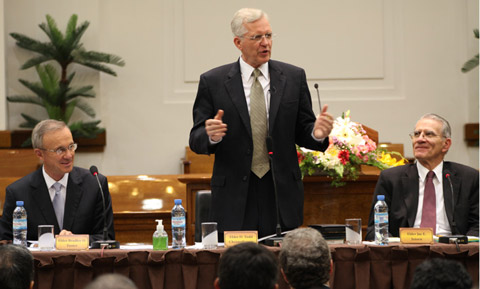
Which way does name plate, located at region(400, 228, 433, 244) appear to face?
toward the camera

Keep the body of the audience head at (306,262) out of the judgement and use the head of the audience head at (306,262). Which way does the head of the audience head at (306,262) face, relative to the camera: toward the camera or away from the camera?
away from the camera

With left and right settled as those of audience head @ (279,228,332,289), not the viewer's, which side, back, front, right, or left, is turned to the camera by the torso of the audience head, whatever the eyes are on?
back

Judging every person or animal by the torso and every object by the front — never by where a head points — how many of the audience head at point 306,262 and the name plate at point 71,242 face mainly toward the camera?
1

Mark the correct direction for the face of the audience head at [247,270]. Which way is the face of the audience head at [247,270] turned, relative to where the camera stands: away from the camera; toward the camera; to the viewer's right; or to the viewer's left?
away from the camera

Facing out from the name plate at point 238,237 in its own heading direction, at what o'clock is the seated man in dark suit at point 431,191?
The seated man in dark suit is roughly at 8 o'clock from the name plate.

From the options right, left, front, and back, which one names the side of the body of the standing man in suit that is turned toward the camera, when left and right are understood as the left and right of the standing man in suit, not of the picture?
front

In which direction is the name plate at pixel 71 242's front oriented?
toward the camera

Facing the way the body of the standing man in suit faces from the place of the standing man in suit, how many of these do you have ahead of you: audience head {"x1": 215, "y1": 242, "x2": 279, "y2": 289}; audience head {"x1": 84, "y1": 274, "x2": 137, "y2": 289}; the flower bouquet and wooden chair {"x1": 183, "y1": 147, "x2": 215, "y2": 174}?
2

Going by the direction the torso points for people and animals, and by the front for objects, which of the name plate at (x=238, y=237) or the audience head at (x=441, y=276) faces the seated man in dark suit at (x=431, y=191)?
the audience head

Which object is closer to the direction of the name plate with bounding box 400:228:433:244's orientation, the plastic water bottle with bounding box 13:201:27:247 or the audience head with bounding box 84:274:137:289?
the audience head

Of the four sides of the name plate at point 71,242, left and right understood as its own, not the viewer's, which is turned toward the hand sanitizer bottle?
left

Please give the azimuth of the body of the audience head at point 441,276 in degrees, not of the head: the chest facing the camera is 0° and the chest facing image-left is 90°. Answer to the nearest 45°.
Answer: approximately 180°

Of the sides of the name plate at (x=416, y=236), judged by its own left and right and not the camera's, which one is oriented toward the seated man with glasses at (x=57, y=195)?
right

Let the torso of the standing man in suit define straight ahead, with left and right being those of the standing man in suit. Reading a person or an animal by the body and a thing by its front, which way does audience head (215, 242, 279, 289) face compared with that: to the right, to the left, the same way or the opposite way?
the opposite way

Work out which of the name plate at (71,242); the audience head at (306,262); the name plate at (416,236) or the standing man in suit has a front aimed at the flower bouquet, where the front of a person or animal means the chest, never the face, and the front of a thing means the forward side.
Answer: the audience head
